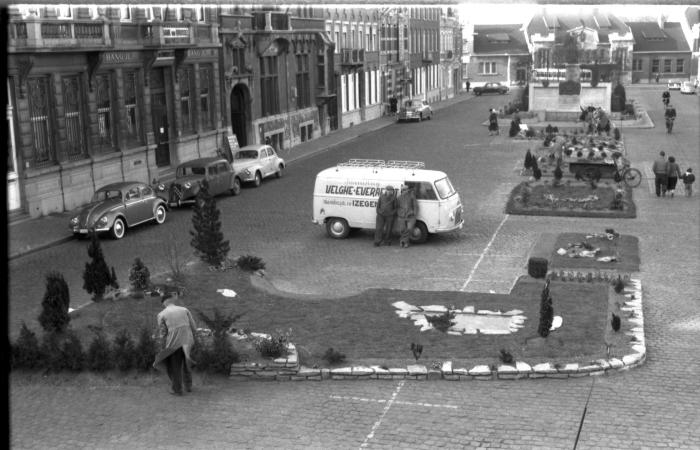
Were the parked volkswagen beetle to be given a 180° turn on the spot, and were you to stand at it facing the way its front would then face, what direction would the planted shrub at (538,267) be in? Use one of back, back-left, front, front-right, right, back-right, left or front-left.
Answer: right

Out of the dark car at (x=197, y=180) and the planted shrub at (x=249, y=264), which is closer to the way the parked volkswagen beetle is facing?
the planted shrub

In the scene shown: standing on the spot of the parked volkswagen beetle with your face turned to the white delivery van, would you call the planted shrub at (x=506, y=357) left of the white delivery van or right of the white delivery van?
right

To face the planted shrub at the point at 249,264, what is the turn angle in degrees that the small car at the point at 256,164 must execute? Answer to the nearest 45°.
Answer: approximately 45° to its left

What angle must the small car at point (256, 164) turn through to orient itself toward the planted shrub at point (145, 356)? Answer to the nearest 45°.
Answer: approximately 45° to its left

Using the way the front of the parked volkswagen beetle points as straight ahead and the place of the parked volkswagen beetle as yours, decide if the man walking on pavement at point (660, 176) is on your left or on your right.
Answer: on your left
